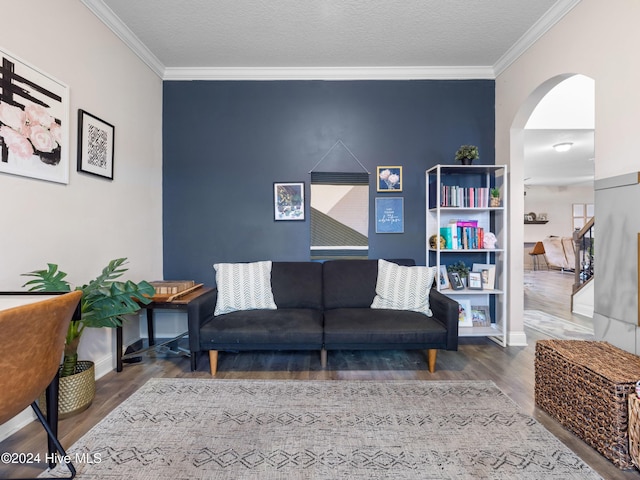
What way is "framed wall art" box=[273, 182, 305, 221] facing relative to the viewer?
toward the camera

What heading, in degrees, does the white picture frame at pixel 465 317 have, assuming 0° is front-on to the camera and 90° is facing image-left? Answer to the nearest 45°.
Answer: approximately 0°

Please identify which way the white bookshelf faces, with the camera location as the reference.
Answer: facing the viewer

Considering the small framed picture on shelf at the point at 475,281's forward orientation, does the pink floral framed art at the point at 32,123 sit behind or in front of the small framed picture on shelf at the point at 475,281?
in front

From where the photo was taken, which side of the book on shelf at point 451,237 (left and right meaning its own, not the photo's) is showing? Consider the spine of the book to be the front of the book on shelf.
front

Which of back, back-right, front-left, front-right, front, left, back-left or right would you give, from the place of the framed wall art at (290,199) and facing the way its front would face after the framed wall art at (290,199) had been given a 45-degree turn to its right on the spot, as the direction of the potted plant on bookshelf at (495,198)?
back-left

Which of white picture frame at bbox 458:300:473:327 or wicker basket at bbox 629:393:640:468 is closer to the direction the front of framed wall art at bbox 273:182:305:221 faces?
the wicker basket

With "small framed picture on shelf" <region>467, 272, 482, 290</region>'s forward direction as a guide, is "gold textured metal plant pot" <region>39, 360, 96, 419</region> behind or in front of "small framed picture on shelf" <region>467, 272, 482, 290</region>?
in front

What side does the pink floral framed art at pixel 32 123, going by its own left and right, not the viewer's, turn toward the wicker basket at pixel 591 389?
front

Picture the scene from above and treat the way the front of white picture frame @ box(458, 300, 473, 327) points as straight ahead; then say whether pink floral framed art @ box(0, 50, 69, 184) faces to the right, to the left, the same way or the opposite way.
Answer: to the left

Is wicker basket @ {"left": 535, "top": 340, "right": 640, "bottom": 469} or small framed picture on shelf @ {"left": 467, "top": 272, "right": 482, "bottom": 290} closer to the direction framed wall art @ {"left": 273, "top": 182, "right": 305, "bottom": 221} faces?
the wicker basket
